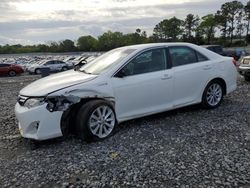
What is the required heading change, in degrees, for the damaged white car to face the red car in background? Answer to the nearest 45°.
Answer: approximately 90° to its right

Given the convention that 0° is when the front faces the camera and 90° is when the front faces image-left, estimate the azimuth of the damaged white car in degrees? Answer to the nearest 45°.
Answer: approximately 45°
